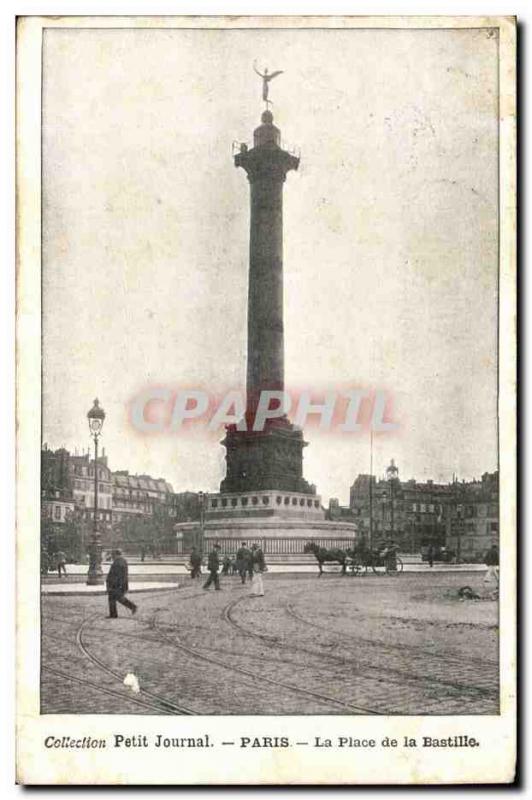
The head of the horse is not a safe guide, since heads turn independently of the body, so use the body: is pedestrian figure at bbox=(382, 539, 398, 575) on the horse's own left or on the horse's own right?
on the horse's own left

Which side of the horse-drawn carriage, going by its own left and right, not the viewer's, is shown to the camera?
left

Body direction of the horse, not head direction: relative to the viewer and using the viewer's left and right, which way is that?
facing to the left of the viewer
